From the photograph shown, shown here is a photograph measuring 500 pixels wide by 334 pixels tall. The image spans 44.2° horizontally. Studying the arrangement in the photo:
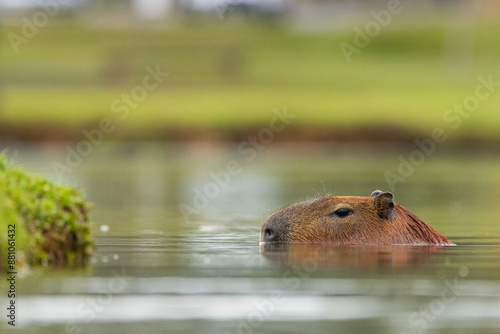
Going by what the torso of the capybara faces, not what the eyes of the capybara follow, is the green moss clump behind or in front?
in front

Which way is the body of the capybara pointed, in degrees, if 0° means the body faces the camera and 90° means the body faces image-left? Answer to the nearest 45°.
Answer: approximately 90°
